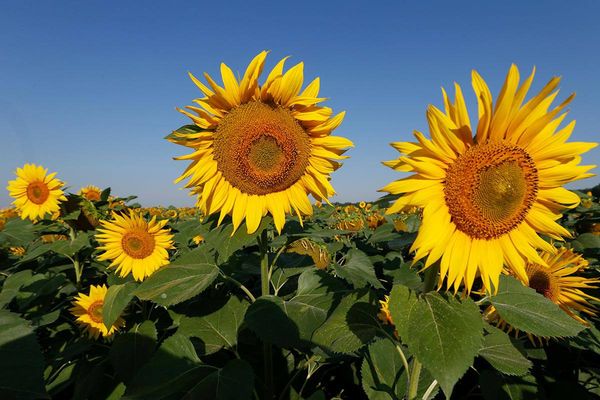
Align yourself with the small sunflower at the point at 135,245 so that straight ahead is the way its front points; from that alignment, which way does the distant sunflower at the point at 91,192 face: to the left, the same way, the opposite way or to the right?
the same way

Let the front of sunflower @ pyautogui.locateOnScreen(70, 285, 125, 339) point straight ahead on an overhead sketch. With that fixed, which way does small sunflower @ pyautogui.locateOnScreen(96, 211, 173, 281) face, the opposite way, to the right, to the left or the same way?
the same way

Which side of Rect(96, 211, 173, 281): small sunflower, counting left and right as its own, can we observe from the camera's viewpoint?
front

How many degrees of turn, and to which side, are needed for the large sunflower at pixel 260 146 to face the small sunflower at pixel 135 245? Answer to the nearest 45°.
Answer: approximately 135° to its right

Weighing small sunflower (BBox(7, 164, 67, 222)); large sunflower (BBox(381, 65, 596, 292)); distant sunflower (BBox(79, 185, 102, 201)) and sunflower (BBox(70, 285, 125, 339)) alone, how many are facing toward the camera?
4

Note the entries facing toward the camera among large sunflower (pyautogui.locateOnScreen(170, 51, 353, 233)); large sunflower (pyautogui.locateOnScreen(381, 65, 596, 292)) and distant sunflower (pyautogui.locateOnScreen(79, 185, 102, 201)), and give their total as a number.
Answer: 3

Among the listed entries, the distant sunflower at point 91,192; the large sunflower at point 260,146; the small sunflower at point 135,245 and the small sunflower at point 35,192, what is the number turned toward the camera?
4

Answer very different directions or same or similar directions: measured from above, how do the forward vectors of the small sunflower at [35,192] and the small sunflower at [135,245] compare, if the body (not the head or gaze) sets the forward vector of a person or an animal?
same or similar directions

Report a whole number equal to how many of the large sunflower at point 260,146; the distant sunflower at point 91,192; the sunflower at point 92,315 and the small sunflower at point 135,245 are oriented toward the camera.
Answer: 4

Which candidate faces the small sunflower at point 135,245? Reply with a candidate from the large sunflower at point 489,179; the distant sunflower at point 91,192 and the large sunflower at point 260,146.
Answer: the distant sunflower

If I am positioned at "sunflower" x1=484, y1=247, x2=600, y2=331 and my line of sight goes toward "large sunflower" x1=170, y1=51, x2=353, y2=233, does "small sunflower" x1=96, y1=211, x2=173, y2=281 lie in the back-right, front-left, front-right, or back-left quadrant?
front-right

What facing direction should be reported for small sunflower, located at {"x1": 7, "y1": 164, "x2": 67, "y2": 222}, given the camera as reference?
facing the viewer

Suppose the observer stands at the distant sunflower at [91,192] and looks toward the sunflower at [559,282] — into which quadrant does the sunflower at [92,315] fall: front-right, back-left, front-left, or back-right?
front-right

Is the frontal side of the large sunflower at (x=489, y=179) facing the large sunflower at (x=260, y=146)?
no

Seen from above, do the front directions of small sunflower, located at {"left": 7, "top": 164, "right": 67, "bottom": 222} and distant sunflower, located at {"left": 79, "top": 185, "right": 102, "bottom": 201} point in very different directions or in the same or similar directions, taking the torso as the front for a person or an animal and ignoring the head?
same or similar directions

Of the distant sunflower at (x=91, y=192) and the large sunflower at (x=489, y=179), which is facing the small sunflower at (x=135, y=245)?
the distant sunflower

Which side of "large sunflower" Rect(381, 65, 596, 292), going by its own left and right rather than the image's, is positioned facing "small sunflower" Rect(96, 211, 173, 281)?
right

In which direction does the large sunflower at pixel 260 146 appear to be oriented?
toward the camera

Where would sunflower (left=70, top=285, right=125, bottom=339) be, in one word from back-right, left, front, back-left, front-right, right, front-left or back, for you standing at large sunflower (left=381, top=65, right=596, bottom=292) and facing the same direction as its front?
right

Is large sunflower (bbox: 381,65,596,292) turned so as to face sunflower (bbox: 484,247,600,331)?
no
